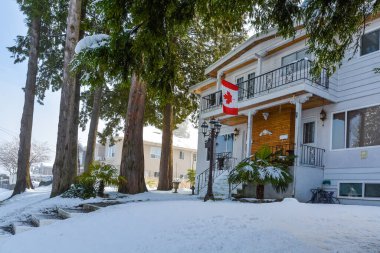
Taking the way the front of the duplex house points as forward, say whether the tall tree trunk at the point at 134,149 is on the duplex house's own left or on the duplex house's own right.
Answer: on the duplex house's own right

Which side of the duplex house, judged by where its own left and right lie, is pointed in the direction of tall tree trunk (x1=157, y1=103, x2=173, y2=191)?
right

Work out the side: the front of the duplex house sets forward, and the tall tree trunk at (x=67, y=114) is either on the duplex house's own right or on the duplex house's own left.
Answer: on the duplex house's own right

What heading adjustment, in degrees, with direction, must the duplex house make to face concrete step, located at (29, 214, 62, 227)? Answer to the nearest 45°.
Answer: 0° — it already faces it

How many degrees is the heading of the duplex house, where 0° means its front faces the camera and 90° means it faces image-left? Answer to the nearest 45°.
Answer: approximately 45°
